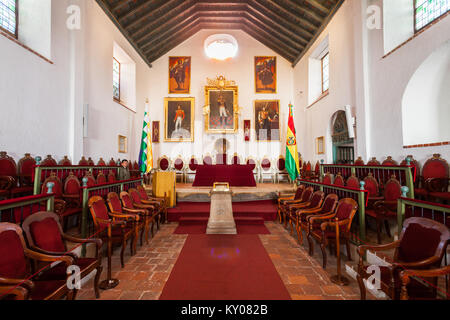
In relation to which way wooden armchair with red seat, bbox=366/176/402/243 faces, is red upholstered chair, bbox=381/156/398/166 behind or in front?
behind

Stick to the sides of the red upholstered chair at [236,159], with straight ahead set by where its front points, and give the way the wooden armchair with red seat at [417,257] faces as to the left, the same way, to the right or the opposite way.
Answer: to the right

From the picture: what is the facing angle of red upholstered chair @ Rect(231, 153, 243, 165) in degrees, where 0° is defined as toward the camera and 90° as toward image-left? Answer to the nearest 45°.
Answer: approximately 0°

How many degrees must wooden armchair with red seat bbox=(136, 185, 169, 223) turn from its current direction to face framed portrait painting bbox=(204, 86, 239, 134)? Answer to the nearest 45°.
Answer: approximately 45° to its left

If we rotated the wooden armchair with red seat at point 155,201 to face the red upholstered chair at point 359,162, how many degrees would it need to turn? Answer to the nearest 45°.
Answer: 0° — it already faces it

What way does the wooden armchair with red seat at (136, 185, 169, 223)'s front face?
to the viewer's right

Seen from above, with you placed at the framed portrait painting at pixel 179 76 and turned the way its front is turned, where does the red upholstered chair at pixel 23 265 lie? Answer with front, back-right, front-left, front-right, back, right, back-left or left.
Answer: front

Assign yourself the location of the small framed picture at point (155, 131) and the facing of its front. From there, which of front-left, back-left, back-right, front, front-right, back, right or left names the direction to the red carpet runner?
front

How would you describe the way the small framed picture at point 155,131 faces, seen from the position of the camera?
facing the viewer

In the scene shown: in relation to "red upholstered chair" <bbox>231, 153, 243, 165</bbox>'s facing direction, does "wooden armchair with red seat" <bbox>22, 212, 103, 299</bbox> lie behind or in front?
in front

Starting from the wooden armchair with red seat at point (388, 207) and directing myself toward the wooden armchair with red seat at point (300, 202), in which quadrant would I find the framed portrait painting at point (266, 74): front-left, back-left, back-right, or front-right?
front-right

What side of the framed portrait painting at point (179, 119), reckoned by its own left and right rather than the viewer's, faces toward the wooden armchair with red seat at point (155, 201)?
front

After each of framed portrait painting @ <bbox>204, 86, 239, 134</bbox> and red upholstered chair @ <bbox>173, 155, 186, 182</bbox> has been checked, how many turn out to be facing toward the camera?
2

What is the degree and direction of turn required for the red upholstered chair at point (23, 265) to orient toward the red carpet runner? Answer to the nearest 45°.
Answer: approximately 45° to its left

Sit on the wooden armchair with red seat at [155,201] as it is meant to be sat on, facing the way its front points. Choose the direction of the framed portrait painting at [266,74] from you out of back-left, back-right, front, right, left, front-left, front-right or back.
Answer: front-left

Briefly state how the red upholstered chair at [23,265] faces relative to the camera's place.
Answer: facing the viewer and to the right of the viewer

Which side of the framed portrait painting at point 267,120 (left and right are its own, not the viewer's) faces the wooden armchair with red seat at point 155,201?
front

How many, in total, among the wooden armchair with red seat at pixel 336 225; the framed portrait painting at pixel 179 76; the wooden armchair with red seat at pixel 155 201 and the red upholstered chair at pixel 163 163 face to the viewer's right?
1

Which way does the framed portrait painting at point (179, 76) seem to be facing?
toward the camera

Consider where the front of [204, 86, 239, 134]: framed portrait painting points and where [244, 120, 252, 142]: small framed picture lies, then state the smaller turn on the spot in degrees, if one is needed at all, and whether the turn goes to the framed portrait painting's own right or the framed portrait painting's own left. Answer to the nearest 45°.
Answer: approximately 90° to the framed portrait painting's own left
